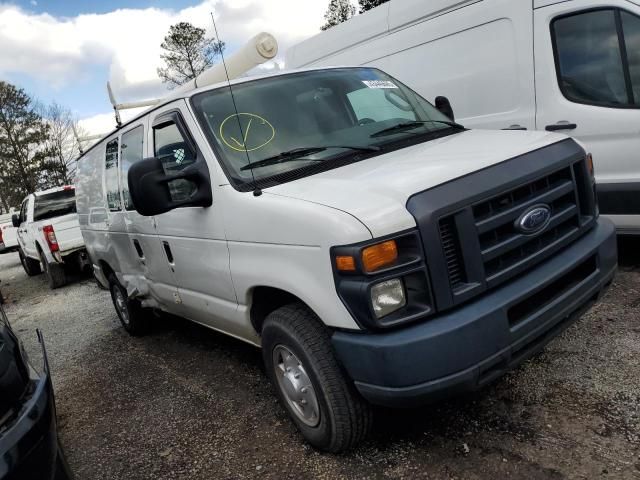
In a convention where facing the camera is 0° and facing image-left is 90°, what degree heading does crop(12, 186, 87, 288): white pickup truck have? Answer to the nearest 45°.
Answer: approximately 135°

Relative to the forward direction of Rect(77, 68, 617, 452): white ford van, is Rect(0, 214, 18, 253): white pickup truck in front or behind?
behind

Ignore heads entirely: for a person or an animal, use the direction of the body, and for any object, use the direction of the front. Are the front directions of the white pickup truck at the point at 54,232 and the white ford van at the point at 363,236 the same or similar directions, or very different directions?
very different directions

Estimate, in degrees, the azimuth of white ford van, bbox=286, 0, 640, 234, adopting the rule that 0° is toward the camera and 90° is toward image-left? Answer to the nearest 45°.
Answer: approximately 315°

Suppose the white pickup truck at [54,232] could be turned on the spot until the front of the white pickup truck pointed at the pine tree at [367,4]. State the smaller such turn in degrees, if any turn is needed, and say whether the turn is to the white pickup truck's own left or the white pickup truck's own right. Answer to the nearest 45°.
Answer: approximately 90° to the white pickup truck's own right

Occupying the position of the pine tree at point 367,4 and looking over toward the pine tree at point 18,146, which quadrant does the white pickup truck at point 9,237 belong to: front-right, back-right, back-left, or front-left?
front-left

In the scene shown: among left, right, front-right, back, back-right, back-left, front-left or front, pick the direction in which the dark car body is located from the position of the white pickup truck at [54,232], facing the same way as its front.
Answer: back-left

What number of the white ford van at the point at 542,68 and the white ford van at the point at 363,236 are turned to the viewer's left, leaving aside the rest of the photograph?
0

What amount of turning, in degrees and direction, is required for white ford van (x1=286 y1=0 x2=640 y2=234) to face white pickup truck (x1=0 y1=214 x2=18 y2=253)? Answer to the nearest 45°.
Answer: approximately 180°

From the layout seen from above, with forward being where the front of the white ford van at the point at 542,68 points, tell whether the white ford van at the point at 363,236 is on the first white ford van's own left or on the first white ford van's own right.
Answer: on the first white ford van's own right

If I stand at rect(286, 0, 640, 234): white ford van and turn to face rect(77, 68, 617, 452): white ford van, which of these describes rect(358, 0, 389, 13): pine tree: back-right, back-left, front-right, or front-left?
back-right

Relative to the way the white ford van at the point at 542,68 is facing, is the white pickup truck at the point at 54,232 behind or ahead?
behind

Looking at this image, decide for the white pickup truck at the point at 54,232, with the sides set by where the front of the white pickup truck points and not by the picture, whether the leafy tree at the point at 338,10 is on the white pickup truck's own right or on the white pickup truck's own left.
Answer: on the white pickup truck's own right
